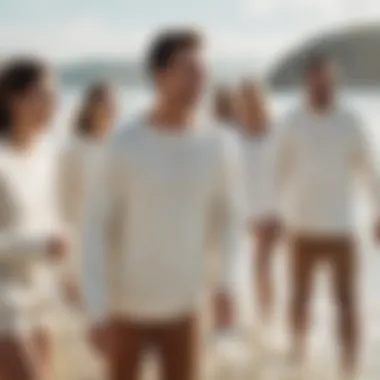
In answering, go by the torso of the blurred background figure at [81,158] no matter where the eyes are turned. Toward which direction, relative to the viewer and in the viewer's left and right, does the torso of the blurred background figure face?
facing the viewer and to the right of the viewer

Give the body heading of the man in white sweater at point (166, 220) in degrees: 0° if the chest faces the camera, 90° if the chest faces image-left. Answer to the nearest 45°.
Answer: approximately 0°

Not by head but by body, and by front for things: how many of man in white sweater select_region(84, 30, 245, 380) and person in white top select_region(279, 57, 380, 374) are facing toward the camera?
2

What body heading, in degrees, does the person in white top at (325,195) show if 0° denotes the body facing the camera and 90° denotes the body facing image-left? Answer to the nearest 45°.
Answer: approximately 0°
